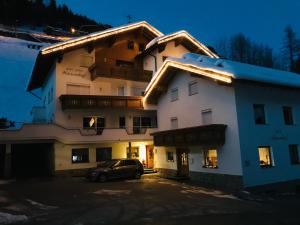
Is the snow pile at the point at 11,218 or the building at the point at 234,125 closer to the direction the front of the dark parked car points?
the snow pile

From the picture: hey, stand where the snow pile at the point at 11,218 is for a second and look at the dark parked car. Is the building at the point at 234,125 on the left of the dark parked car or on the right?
right

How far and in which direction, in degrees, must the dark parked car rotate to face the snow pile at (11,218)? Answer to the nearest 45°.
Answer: approximately 45° to its left

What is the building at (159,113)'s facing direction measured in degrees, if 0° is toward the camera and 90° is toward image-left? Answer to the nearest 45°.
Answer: approximately 0°

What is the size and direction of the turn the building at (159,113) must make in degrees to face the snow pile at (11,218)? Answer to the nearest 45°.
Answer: approximately 45° to its right

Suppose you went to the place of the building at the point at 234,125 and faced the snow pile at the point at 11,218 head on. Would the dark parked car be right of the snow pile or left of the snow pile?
right

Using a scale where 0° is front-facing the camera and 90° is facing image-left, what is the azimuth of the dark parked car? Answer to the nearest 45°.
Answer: approximately 45°

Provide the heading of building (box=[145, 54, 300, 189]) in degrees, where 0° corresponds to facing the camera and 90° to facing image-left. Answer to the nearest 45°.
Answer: approximately 45°

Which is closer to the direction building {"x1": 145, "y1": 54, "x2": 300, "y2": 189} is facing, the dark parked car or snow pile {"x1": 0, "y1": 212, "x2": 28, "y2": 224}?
the snow pile

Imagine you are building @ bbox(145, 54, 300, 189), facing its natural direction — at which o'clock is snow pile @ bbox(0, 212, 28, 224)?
The snow pile is roughly at 12 o'clock from the building.
